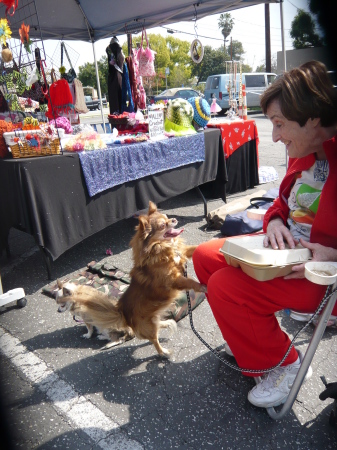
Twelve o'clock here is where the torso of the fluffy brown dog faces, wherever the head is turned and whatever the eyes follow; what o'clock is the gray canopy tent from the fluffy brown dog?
The gray canopy tent is roughly at 9 o'clock from the fluffy brown dog.

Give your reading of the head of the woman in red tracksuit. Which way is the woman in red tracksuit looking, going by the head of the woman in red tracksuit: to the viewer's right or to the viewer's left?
to the viewer's left

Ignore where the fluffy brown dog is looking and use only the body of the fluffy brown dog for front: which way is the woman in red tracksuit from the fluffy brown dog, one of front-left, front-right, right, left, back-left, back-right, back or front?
front-right

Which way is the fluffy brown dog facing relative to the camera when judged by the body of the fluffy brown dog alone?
to the viewer's right

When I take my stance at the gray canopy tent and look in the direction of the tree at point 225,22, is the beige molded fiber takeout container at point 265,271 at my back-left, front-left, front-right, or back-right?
back-right

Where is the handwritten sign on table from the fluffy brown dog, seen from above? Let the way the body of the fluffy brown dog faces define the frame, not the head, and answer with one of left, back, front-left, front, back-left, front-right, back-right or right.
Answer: left

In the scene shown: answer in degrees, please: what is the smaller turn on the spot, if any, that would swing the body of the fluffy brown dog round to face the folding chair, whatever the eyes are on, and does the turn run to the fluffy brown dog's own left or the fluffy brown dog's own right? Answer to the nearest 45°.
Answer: approximately 45° to the fluffy brown dog's own right

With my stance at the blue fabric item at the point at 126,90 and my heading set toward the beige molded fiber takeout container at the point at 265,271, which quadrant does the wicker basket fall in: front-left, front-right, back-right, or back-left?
front-right

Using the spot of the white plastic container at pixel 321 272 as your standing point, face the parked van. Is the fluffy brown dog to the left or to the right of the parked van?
left

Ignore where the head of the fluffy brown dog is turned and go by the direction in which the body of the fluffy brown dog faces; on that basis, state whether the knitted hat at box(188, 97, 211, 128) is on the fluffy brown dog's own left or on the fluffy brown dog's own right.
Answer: on the fluffy brown dog's own left
